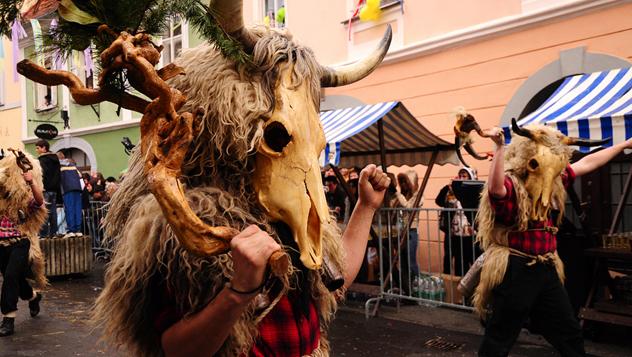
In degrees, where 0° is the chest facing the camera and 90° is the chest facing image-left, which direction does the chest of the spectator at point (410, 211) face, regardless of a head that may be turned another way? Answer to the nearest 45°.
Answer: approximately 45°

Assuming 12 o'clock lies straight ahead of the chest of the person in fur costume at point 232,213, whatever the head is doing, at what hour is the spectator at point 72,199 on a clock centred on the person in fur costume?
The spectator is roughly at 7 o'clock from the person in fur costume.

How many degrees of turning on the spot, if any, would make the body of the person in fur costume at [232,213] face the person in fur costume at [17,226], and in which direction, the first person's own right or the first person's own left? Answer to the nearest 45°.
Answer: approximately 180°

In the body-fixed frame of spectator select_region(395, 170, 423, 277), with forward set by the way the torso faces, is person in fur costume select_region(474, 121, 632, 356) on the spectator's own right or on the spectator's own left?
on the spectator's own left

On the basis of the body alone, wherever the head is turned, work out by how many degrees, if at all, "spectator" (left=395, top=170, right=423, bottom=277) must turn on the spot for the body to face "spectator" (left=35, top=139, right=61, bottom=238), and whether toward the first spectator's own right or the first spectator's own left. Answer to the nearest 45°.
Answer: approximately 45° to the first spectator's own right

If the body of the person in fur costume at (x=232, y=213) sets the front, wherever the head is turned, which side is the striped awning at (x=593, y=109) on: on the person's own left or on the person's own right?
on the person's own left

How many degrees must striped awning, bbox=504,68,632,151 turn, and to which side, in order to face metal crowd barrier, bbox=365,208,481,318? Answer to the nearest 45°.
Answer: approximately 45° to its right

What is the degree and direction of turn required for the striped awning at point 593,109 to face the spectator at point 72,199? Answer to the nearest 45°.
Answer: approximately 45° to its right

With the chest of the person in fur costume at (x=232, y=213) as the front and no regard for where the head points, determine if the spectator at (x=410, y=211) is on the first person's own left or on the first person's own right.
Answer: on the first person's own left

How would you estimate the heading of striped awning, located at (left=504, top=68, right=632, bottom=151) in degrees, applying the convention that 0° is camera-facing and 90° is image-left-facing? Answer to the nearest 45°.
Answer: approximately 45°

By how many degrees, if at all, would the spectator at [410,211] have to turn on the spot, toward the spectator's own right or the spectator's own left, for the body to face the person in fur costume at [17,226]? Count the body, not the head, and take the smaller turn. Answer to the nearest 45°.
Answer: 0° — they already face them

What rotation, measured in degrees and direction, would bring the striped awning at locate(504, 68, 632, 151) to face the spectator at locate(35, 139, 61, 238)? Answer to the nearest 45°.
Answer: approximately 45° to its right
